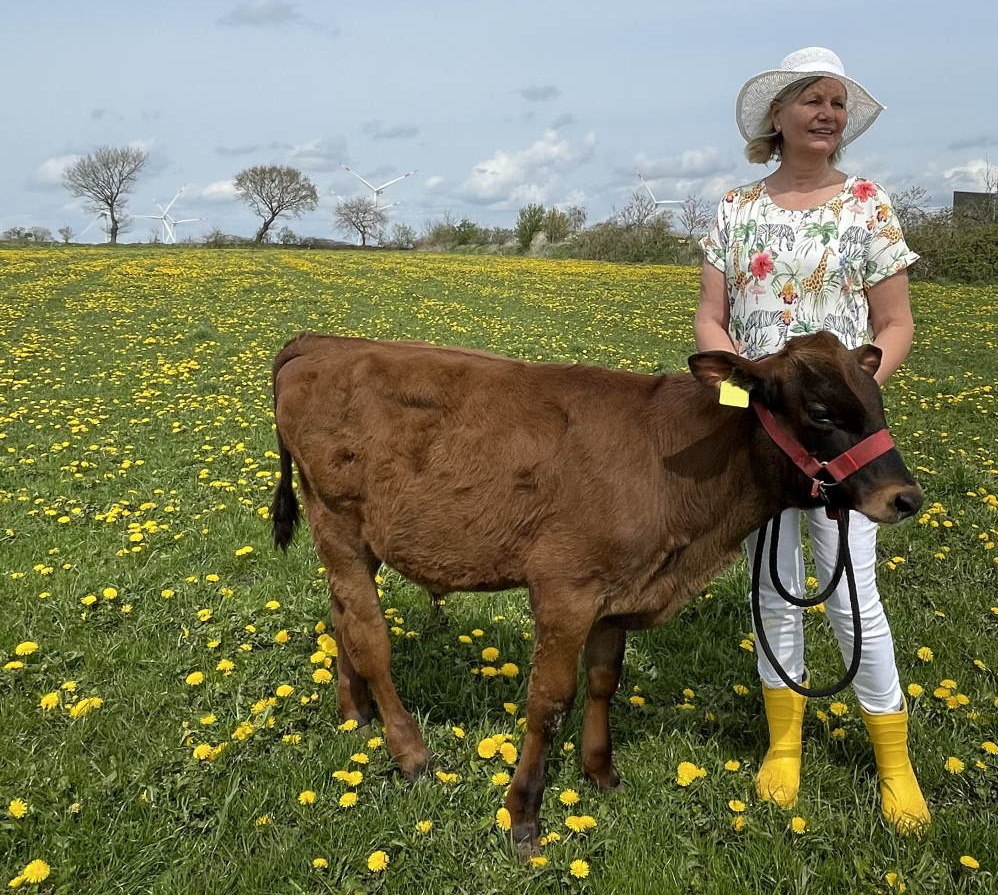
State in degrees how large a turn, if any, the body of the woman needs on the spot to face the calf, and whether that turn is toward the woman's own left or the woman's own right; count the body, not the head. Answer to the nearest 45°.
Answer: approximately 45° to the woman's own right

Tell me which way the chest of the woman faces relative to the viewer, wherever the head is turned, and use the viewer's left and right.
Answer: facing the viewer

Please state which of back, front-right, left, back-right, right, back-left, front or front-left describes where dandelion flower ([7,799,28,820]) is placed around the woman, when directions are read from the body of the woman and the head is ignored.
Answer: front-right
